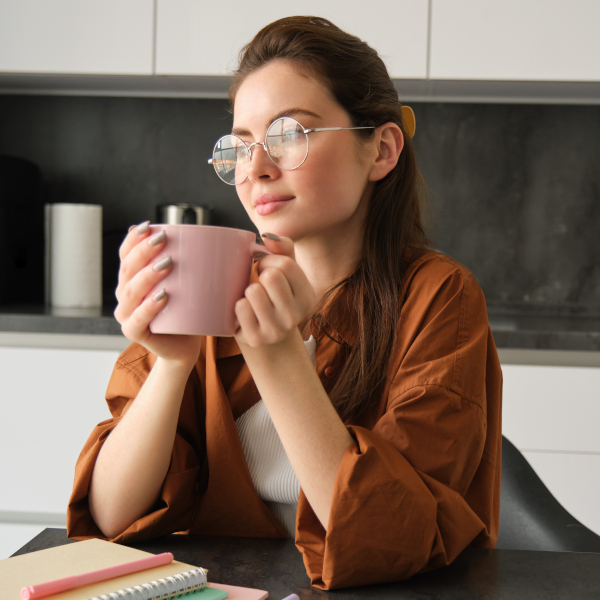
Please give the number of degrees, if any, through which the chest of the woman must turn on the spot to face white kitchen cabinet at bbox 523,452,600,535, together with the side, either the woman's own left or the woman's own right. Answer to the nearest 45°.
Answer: approximately 180°

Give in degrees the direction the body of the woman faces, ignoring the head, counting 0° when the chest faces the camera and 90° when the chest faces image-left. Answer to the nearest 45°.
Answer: approximately 45°

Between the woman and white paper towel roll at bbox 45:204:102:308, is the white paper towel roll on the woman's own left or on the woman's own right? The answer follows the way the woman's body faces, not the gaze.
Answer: on the woman's own right

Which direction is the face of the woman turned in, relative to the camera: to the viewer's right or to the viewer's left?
to the viewer's left
